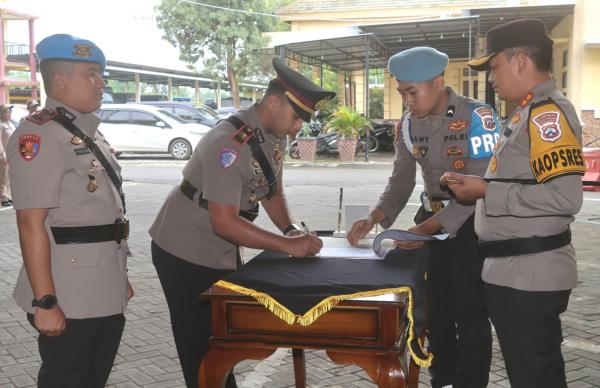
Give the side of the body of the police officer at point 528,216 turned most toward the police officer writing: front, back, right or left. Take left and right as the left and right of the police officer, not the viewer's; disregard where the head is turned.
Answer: front

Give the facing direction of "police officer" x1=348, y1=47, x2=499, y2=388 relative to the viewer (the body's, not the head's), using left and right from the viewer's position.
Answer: facing the viewer and to the left of the viewer

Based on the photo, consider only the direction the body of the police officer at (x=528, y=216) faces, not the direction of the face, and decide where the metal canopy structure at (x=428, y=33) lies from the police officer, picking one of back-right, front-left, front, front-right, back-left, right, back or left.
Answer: right

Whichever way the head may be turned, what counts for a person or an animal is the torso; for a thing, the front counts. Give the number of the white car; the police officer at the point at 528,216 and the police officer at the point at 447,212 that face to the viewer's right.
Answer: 1

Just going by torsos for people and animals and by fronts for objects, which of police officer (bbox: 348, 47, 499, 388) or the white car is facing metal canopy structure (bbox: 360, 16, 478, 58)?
the white car

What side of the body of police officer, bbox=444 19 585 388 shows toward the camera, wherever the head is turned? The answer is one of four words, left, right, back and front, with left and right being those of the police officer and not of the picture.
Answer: left

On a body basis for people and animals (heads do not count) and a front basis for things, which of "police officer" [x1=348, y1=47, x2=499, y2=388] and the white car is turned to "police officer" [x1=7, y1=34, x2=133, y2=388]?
"police officer" [x1=348, y1=47, x2=499, y2=388]

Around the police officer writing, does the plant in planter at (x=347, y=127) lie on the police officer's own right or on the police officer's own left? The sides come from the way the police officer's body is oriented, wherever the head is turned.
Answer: on the police officer's own left

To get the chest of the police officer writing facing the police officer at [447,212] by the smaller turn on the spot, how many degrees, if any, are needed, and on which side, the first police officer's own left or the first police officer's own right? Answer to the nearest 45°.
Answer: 0° — they already face them

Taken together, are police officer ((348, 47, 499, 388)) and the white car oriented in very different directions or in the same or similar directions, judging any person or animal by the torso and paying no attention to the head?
very different directions

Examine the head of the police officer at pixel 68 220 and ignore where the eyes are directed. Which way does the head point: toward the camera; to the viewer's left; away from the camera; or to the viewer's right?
to the viewer's right

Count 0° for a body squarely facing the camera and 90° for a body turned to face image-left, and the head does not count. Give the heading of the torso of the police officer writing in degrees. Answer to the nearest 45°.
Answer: approximately 270°

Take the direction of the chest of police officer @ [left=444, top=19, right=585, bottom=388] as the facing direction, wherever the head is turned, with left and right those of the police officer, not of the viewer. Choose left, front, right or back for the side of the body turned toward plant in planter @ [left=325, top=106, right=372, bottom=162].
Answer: right

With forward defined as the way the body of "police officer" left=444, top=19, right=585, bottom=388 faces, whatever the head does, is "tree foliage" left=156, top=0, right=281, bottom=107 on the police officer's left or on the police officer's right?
on the police officer's right

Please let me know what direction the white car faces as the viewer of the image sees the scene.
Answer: facing to the right of the viewer

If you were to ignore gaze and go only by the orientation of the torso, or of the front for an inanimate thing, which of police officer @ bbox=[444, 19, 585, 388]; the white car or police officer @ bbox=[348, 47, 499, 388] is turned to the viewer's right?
the white car

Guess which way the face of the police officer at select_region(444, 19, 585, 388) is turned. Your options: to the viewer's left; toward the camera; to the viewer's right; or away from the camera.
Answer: to the viewer's left

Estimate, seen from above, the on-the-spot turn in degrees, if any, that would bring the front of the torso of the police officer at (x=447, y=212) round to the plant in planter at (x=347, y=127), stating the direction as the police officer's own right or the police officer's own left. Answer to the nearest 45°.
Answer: approximately 135° to the police officer's own right
